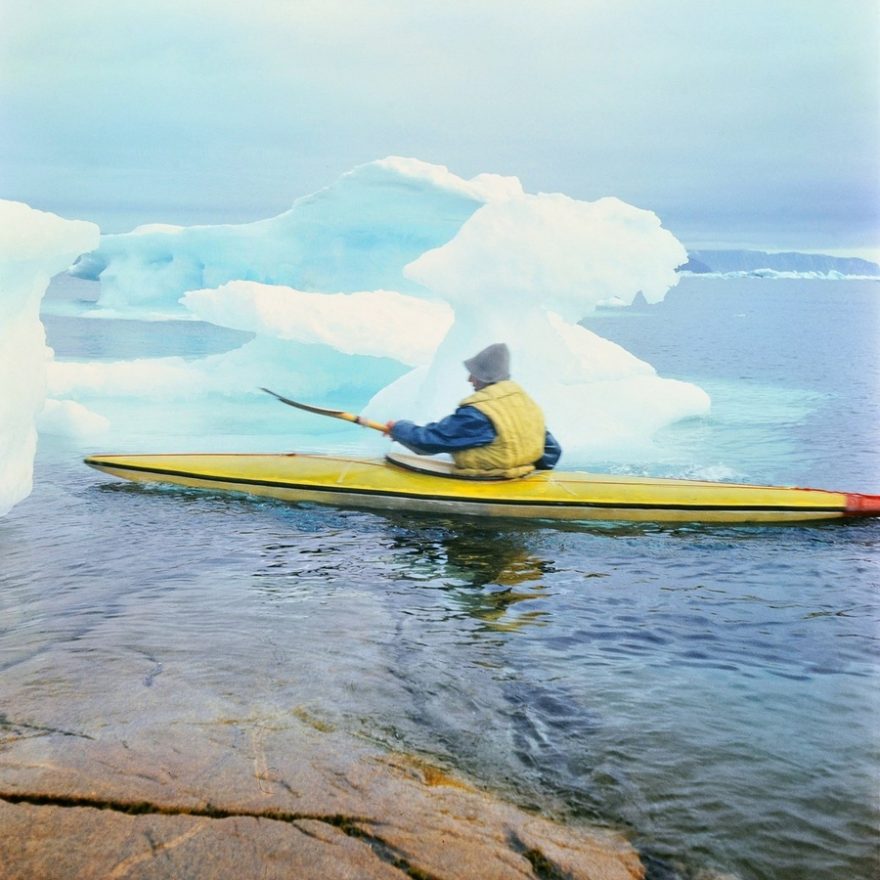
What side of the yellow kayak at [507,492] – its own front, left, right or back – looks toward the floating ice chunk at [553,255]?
right

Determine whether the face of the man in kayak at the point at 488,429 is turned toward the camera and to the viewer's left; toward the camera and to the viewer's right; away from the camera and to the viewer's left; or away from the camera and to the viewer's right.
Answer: away from the camera and to the viewer's left

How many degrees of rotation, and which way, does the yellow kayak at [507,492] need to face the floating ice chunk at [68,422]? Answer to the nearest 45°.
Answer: approximately 45° to its right

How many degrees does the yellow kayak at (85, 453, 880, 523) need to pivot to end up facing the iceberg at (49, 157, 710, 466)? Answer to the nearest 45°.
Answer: approximately 90° to its right

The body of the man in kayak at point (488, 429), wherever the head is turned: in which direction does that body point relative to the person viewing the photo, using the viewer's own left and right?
facing away from the viewer and to the left of the viewer

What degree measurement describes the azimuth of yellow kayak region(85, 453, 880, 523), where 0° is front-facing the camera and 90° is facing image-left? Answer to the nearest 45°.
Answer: approximately 90°

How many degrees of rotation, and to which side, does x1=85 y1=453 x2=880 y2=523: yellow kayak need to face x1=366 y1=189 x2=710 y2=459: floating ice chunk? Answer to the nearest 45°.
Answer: approximately 90° to its right

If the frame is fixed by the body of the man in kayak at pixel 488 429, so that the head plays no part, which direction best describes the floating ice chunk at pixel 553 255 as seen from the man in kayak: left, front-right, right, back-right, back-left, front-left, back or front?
front-right
